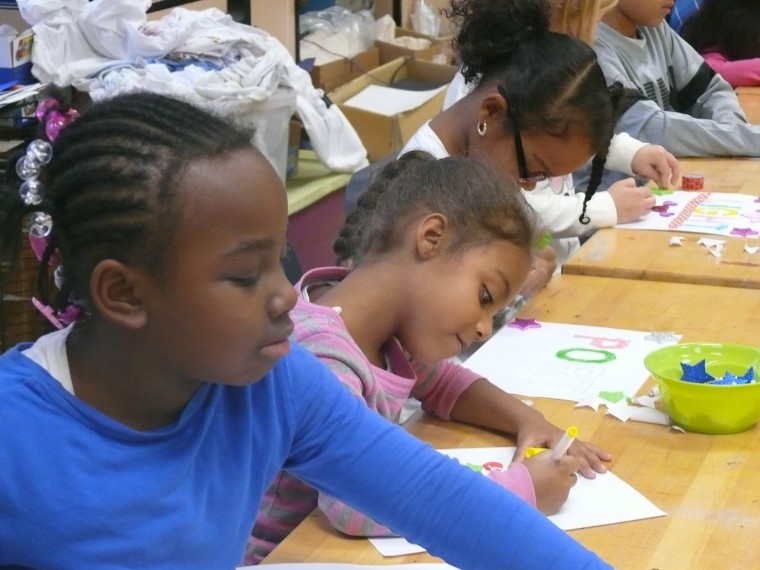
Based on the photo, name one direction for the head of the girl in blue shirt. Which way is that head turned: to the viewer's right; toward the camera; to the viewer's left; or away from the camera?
to the viewer's right

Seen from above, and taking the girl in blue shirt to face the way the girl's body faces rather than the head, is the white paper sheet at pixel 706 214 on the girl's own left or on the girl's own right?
on the girl's own left

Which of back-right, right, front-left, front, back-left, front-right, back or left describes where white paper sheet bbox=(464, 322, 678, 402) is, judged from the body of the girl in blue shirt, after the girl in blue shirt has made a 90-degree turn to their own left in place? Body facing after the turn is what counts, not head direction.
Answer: front

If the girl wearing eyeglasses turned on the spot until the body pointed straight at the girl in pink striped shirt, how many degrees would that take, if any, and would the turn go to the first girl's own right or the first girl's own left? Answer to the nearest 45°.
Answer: approximately 90° to the first girl's own right

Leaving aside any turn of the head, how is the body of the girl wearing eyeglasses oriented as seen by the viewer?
to the viewer's right

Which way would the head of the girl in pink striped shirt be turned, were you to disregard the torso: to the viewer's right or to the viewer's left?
to the viewer's right

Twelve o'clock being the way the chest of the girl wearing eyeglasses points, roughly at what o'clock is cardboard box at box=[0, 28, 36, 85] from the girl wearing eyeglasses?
The cardboard box is roughly at 7 o'clock from the girl wearing eyeglasses.

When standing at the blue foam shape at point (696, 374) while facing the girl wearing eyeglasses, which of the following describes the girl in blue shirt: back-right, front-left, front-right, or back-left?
back-left

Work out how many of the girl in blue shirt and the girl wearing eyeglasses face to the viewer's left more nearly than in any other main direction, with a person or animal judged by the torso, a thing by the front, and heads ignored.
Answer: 0

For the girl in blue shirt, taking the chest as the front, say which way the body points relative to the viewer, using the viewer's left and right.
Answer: facing the viewer and to the right of the viewer

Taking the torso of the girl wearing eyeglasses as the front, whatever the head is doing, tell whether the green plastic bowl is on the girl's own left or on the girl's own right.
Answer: on the girl's own right
